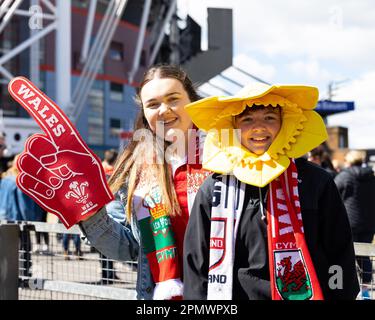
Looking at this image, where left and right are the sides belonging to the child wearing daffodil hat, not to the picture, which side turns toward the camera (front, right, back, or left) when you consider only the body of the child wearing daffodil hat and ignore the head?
front

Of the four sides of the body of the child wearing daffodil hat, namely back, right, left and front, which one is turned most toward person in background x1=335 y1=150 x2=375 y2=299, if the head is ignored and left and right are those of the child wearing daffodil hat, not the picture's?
back

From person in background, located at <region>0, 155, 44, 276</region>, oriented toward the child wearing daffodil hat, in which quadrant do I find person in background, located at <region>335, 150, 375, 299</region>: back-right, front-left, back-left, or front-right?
front-left

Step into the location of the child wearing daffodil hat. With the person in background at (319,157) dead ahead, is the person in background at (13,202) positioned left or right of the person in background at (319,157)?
left

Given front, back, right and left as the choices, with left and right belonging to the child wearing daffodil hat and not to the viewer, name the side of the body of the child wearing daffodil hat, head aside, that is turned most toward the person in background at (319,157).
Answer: back

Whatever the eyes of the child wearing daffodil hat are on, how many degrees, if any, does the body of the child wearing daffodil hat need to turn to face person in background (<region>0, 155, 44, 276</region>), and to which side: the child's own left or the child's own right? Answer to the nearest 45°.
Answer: approximately 135° to the child's own right
